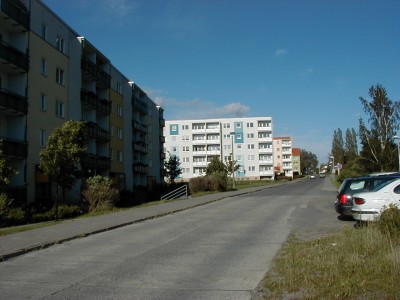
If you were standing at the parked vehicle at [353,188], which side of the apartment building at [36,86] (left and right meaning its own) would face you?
front

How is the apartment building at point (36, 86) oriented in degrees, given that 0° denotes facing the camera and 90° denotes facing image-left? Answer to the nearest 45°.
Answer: approximately 315°

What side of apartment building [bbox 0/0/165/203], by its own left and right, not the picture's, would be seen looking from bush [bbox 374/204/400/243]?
front

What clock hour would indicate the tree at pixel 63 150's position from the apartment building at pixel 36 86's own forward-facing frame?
The tree is roughly at 1 o'clock from the apartment building.

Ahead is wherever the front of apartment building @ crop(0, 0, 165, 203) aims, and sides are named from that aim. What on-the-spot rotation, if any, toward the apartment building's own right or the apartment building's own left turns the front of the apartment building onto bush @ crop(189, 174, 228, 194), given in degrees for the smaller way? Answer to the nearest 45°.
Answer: approximately 90° to the apartment building's own left
